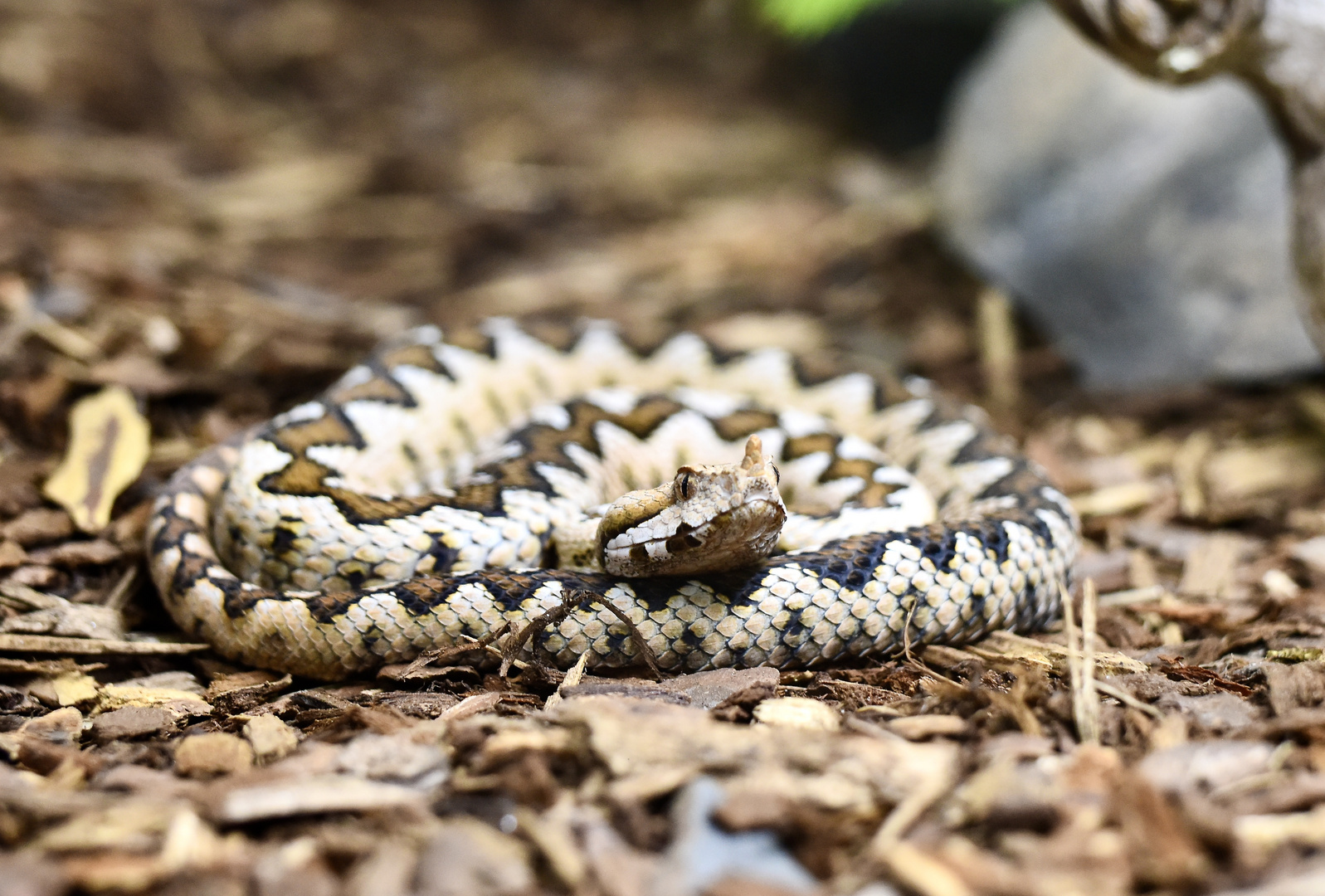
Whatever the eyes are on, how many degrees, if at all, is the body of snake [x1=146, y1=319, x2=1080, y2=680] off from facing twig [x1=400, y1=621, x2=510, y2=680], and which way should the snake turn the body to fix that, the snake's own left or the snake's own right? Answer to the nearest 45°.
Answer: approximately 90° to the snake's own right

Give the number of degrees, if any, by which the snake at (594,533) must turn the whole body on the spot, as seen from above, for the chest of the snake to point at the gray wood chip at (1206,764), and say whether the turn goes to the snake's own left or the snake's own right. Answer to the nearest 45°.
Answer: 0° — it already faces it

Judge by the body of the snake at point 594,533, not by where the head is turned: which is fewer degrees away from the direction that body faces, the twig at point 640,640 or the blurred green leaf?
the twig

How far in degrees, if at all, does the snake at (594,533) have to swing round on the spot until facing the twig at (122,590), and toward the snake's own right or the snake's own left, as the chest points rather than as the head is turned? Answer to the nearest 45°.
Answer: approximately 135° to the snake's own right

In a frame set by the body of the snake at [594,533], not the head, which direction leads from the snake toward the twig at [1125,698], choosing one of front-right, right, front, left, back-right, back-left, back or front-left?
front

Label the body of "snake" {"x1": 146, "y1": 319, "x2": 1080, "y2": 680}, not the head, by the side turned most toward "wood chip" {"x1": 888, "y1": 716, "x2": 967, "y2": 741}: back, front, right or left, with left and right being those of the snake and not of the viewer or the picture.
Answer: front

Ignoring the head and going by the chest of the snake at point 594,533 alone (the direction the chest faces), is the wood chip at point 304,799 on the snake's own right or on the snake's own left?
on the snake's own right

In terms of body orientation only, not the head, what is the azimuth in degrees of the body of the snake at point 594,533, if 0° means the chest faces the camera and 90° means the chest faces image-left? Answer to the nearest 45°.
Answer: approximately 315°

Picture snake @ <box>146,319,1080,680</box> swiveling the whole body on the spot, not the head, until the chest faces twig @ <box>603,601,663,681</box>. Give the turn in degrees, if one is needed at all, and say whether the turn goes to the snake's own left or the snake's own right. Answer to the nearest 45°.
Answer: approximately 45° to the snake's own right

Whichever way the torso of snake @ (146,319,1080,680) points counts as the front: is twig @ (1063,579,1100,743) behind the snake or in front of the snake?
in front

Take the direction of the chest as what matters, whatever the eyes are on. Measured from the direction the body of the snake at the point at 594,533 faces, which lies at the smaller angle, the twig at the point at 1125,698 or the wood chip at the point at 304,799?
the twig
